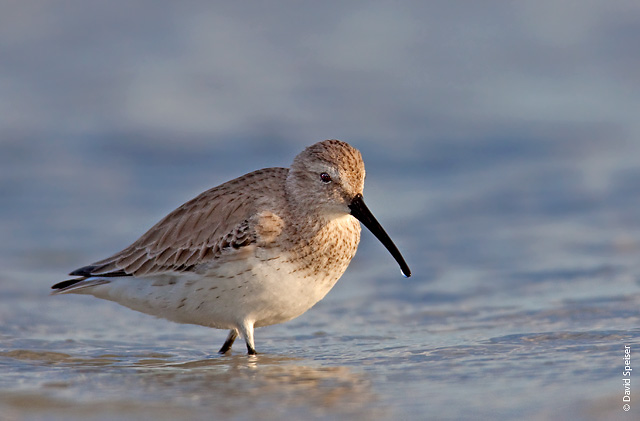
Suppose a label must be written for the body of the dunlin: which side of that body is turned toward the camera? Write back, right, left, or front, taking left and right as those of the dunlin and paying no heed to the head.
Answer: right
